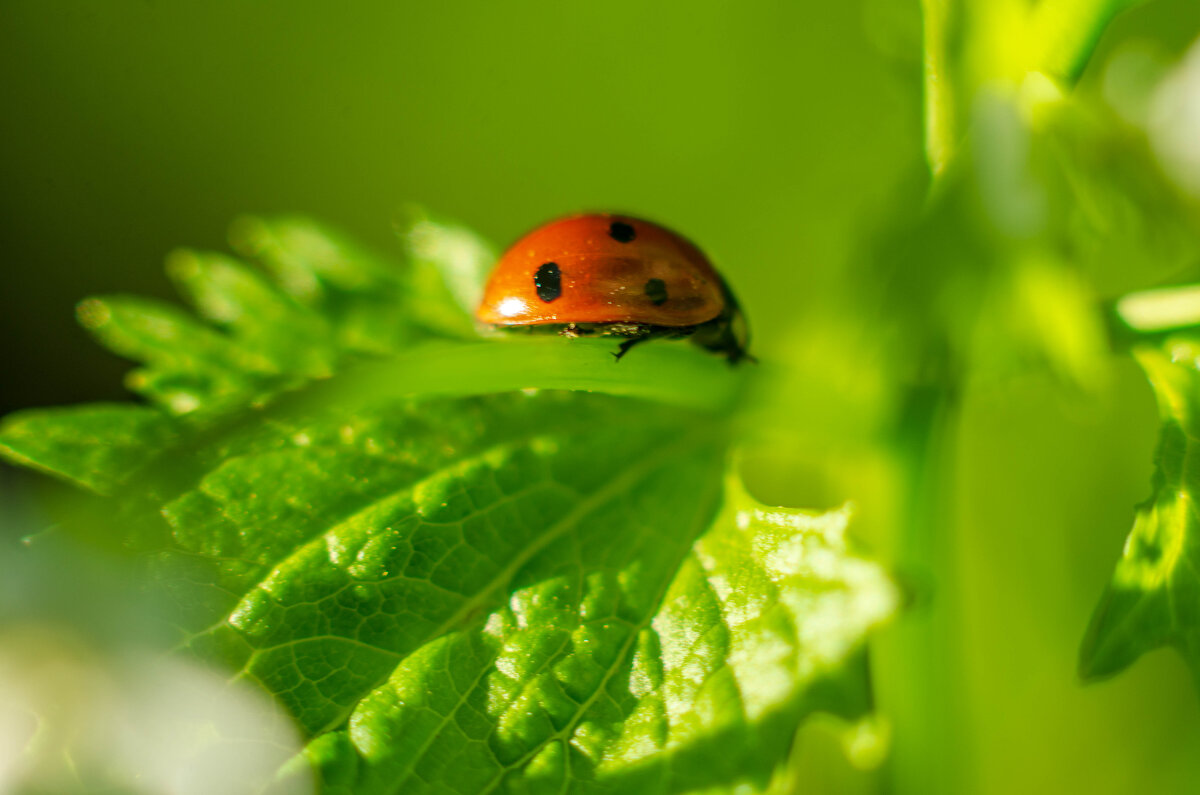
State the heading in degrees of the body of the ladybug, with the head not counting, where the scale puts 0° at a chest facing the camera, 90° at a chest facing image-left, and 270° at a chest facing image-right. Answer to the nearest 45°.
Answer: approximately 270°

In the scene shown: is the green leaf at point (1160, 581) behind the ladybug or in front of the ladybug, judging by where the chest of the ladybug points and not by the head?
in front
